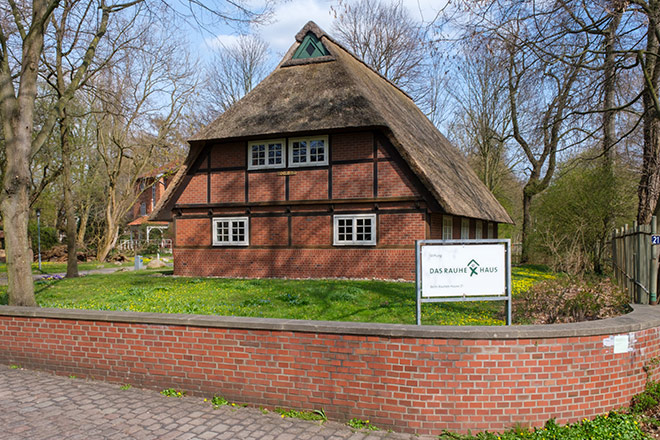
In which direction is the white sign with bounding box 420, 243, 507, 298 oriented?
toward the camera

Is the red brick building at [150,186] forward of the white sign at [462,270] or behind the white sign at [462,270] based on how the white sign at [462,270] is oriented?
behind

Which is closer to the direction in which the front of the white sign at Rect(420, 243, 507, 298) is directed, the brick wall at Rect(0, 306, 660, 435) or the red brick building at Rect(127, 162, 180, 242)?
the brick wall

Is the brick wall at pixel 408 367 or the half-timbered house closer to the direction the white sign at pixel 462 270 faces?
the brick wall

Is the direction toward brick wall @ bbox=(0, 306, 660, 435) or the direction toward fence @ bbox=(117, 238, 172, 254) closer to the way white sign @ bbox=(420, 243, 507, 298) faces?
the brick wall

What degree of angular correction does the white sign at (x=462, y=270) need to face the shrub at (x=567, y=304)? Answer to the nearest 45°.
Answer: approximately 135° to its left

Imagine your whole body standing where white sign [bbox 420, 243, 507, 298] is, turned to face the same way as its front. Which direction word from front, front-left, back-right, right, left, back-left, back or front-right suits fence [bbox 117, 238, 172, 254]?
back-right
